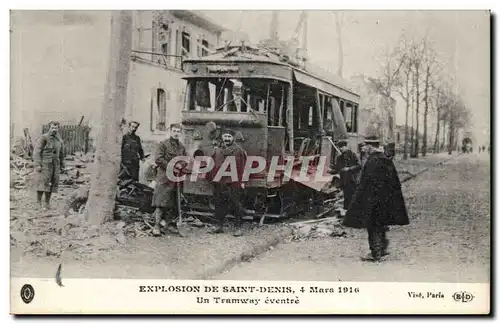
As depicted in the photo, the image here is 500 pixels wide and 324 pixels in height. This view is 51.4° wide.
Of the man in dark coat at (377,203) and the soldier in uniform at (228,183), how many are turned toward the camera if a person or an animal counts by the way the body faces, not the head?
1

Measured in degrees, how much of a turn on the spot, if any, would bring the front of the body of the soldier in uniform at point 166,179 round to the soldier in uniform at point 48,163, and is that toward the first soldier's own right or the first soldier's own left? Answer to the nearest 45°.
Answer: approximately 135° to the first soldier's own right

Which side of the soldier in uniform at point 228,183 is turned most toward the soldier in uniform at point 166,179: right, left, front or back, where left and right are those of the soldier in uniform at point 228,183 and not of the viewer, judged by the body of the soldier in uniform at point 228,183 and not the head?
right

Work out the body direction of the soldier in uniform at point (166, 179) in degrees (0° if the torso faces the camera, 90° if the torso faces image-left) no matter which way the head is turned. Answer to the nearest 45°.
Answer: approximately 315°

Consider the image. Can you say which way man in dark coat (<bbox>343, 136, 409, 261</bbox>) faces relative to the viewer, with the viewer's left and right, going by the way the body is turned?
facing to the left of the viewer

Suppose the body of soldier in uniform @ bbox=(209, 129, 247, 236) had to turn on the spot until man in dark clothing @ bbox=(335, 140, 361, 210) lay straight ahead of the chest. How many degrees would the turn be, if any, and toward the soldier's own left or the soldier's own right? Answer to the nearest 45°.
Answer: approximately 90° to the soldier's own left
